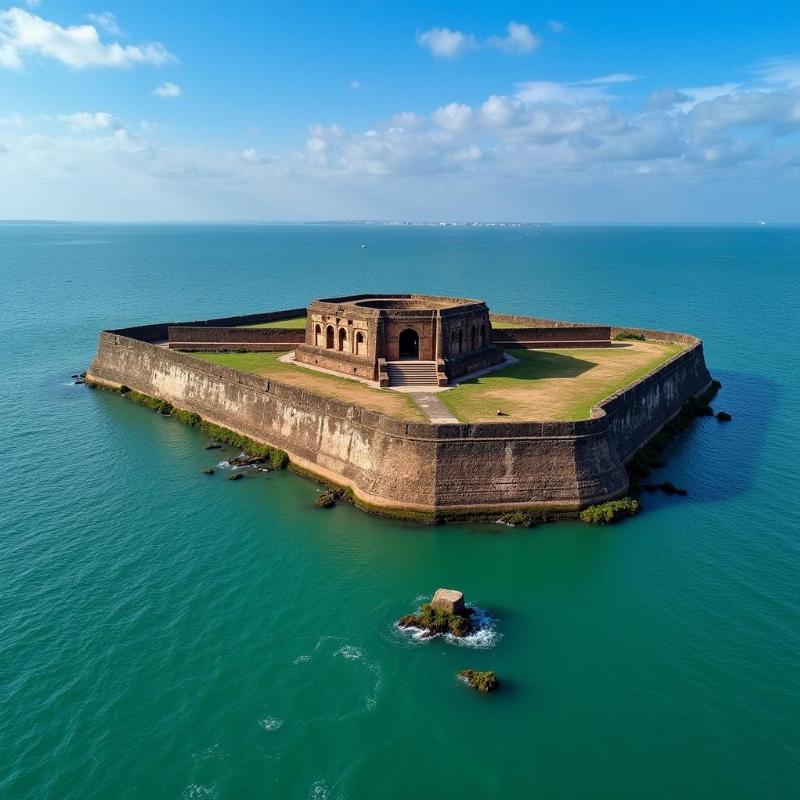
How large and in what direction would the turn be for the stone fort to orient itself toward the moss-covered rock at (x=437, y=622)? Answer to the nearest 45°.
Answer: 0° — it already faces it

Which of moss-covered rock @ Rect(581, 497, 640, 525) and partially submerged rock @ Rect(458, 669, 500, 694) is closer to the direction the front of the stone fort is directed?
the partially submerged rock

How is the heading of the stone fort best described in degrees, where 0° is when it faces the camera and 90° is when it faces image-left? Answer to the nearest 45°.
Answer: approximately 0°

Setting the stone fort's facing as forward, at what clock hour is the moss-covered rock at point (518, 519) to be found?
The moss-covered rock is roughly at 11 o'clock from the stone fort.

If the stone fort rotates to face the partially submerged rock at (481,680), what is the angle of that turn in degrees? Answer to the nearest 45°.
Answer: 0° — it already faces it

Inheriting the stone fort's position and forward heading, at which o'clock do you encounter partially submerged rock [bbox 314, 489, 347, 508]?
The partially submerged rock is roughly at 1 o'clock from the stone fort.
